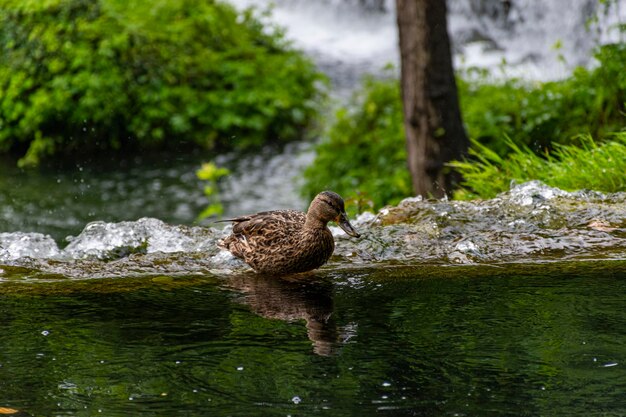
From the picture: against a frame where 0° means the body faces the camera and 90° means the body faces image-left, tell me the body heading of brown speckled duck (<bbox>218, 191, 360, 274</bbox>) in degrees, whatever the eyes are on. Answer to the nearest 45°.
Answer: approximately 270°
